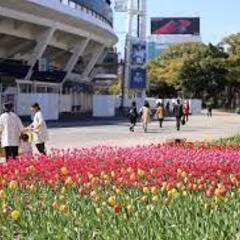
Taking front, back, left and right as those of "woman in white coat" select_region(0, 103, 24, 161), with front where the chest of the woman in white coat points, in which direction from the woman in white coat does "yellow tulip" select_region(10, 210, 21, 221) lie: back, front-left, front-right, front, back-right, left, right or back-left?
back

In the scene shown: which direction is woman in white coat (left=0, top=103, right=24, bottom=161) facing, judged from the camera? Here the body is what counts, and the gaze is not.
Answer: away from the camera

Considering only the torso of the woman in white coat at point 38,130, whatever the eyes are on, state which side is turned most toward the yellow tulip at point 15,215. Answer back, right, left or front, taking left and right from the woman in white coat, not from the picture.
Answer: left

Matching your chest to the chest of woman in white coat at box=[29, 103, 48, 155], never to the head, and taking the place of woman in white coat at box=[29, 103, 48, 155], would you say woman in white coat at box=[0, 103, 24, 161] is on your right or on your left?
on your left

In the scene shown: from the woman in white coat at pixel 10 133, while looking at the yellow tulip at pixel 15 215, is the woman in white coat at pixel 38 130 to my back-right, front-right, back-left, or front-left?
back-left

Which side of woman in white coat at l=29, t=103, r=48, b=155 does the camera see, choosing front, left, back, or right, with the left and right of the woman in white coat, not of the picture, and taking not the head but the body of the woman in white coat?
left

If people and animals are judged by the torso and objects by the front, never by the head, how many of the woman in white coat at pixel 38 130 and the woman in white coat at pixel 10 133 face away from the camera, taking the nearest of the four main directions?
1

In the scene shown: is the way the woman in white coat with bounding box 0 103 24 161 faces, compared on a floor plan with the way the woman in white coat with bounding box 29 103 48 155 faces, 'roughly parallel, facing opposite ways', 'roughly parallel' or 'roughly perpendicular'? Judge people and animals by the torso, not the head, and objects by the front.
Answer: roughly perpendicular

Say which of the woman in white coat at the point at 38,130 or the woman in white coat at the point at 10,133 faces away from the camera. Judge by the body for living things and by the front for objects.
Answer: the woman in white coat at the point at 10,133

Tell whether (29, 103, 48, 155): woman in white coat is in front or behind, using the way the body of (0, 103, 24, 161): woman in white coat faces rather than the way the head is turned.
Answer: in front
